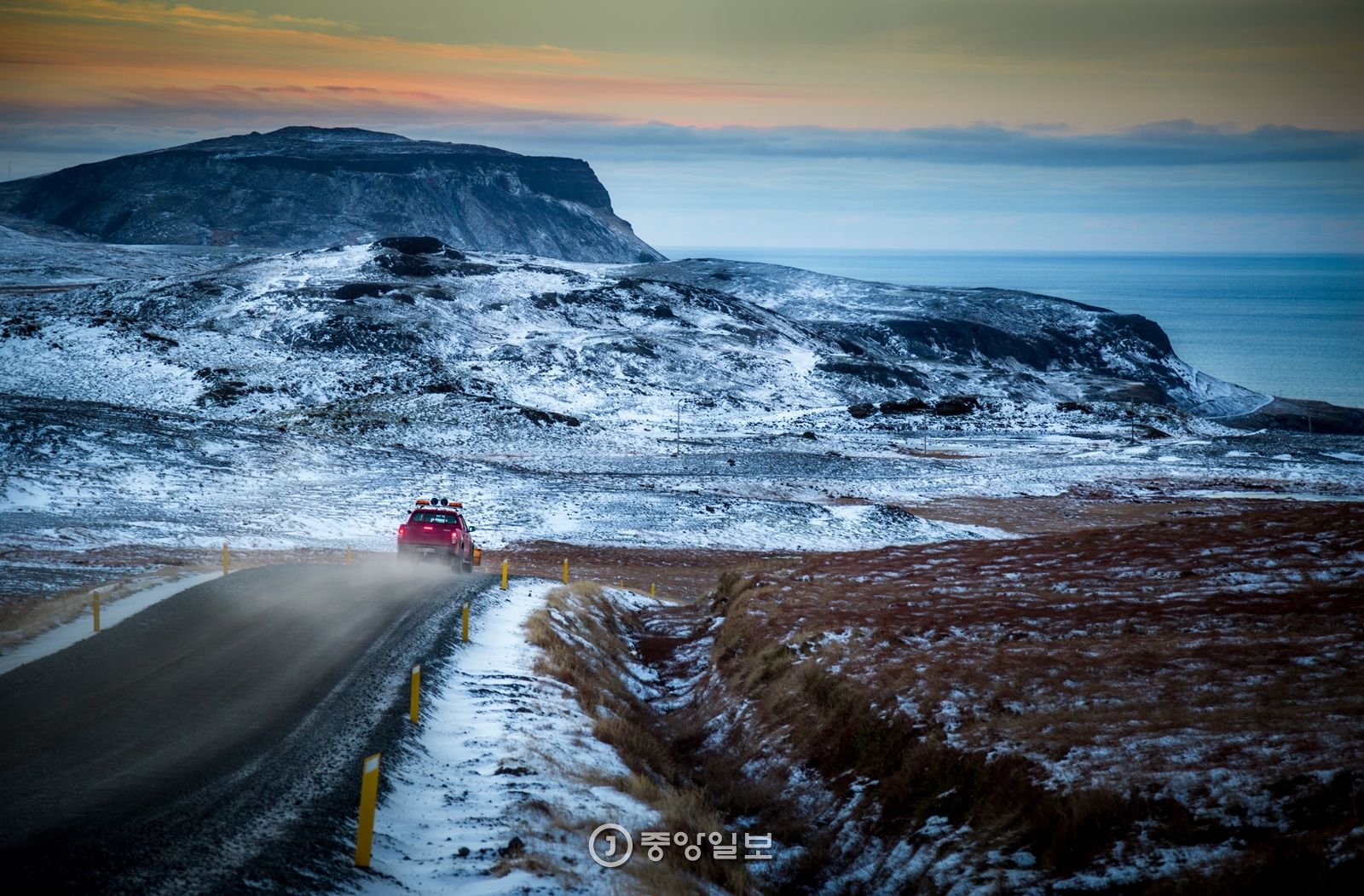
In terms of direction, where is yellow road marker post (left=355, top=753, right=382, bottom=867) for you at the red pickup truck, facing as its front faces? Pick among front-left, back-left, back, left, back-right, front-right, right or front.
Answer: back

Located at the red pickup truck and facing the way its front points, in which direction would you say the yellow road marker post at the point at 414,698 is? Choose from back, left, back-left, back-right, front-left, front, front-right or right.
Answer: back

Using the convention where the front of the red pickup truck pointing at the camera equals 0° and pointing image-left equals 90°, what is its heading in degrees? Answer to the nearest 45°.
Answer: approximately 180°
